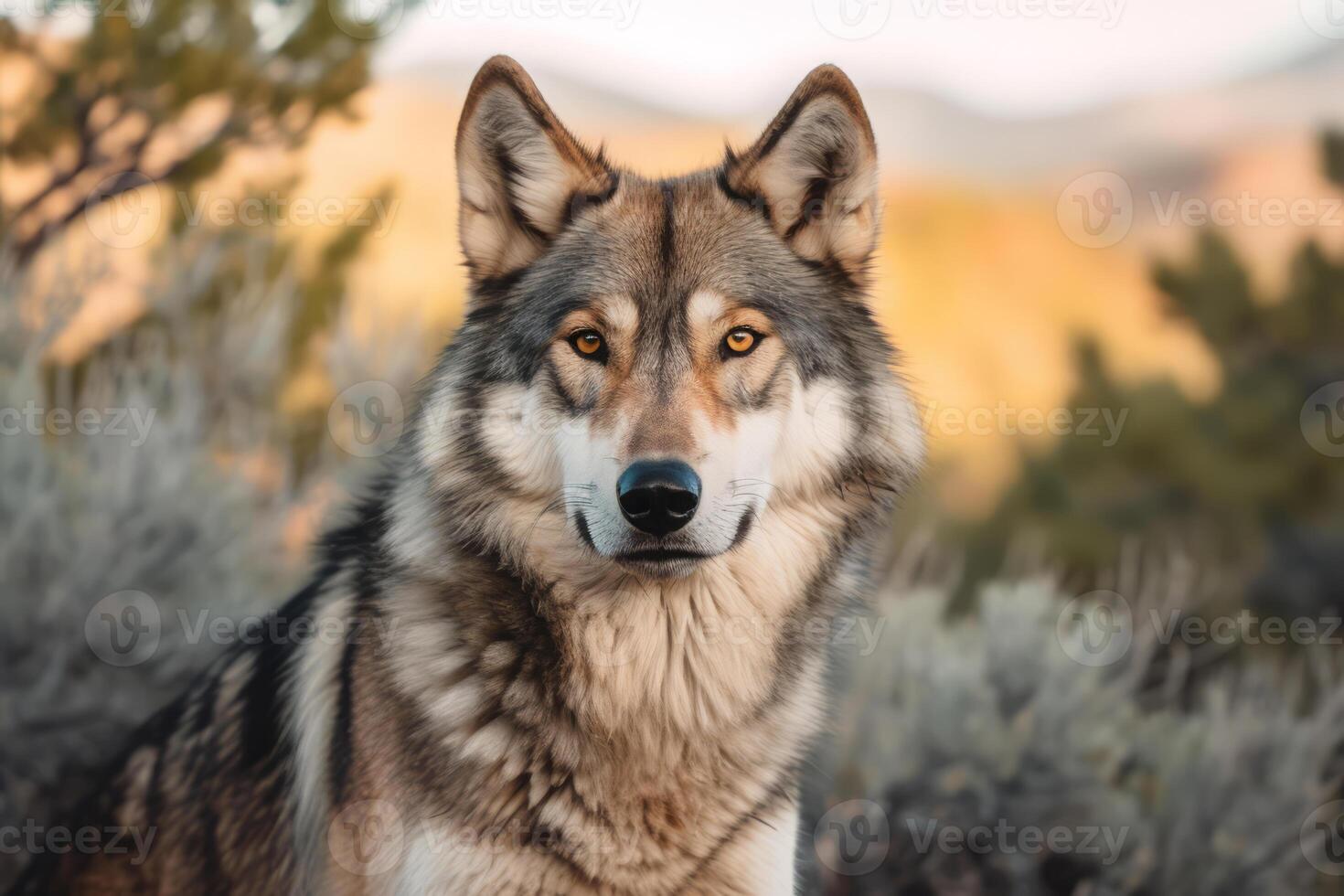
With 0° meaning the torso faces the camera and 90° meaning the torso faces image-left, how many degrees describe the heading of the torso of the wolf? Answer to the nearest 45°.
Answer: approximately 315°
